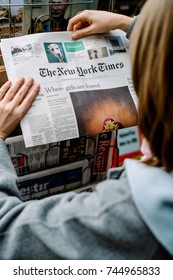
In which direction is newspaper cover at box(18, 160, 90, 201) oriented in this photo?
toward the camera

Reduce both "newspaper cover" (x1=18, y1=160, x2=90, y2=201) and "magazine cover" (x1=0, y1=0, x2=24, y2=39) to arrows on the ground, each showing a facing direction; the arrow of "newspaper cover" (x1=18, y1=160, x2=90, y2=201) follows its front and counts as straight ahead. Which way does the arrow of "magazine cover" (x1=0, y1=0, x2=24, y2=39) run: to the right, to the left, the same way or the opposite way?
the same way

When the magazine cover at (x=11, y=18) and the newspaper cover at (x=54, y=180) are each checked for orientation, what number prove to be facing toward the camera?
2

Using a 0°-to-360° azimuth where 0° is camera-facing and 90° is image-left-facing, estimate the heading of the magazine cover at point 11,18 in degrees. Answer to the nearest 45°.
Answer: approximately 0°
